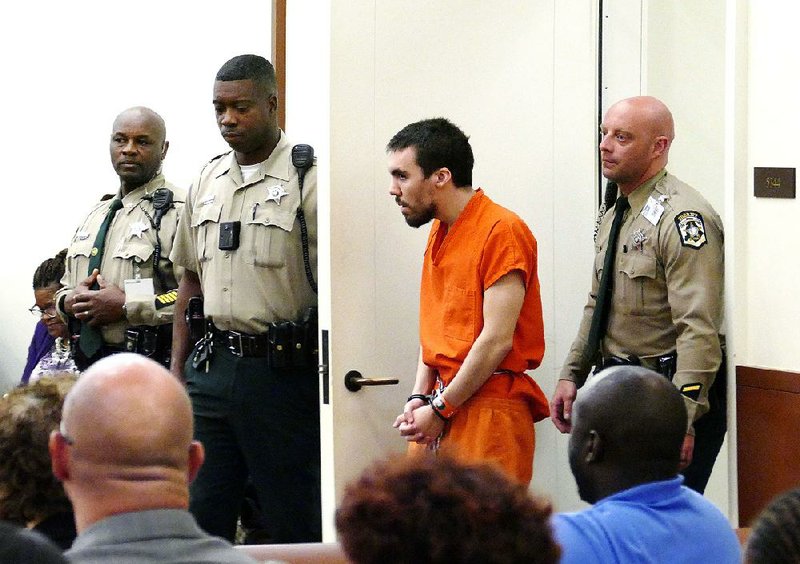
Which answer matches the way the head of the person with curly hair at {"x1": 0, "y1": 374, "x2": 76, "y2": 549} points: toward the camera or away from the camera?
away from the camera

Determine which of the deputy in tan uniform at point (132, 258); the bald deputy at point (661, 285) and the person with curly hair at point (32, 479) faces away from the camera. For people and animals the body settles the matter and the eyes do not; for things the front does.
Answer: the person with curly hair

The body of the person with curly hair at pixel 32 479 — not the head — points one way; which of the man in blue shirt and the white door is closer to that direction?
the white door

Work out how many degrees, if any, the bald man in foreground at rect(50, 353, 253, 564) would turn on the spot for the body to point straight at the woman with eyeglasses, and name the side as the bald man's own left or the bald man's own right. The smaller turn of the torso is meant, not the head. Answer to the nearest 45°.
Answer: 0° — they already face them

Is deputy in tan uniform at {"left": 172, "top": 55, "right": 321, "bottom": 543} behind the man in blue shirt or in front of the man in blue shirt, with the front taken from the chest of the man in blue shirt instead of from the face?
in front

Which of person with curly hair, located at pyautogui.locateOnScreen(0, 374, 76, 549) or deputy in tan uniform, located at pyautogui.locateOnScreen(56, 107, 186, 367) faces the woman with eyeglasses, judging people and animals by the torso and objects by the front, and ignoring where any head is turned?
the person with curly hair

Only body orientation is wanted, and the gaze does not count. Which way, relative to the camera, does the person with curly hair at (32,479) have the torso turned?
away from the camera

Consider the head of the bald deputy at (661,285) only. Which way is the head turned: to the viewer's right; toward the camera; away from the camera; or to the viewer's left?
to the viewer's left

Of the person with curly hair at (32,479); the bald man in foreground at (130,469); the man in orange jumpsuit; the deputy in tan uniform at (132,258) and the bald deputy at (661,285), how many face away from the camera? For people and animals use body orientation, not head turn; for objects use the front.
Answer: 2

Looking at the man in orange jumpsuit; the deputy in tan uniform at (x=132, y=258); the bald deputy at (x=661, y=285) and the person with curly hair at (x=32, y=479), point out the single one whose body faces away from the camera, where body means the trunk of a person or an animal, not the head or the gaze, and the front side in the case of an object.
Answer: the person with curly hair

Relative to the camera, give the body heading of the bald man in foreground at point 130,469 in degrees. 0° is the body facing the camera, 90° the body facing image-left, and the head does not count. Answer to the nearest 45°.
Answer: approximately 180°

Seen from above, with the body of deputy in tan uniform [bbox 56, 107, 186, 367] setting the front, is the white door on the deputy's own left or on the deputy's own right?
on the deputy's own left

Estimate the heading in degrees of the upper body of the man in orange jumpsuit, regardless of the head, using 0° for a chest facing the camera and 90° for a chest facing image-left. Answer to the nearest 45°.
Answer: approximately 45°

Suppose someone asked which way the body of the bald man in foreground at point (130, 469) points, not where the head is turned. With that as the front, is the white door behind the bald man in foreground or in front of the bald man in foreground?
in front

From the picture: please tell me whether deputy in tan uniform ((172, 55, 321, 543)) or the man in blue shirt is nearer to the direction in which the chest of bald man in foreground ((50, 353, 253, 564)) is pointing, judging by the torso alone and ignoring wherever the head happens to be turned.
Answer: the deputy in tan uniform

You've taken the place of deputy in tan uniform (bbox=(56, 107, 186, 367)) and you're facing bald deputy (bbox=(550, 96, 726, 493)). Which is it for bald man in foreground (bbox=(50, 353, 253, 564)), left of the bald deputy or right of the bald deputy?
right

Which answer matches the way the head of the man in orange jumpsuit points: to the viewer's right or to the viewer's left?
to the viewer's left
